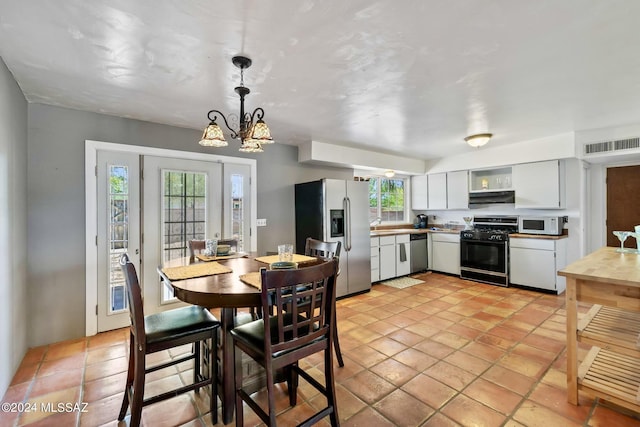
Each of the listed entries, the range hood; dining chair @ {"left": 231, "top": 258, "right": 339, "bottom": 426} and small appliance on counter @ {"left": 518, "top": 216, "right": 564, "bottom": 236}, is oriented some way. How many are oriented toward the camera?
2

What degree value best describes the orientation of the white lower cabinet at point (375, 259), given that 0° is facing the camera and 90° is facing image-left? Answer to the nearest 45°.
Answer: approximately 315°

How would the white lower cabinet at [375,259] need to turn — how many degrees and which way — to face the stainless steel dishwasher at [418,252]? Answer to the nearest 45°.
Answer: approximately 90° to its left

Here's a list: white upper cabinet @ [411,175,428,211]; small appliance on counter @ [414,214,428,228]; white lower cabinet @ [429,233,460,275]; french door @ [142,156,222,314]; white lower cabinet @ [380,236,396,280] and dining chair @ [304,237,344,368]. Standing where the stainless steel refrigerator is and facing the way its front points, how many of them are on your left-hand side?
4

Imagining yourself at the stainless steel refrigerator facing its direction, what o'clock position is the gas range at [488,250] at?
The gas range is roughly at 10 o'clock from the stainless steel refrigerator.

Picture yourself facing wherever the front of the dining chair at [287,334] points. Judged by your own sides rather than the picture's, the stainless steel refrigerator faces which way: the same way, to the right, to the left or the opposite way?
the opposite way

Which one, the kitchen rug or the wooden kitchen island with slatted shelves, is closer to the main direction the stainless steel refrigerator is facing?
the wooden kitchen island with slatted shelves

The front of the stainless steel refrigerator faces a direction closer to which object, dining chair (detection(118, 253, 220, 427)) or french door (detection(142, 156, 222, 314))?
the dining chair
